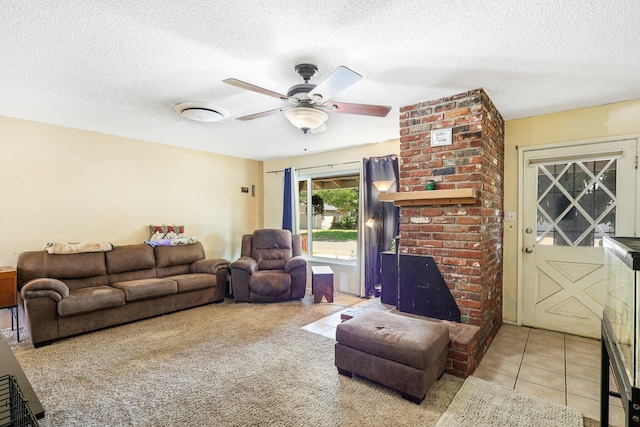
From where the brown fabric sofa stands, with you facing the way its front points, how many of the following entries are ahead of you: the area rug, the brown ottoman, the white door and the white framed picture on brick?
4

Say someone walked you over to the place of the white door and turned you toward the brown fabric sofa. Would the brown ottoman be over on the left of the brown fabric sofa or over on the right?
left

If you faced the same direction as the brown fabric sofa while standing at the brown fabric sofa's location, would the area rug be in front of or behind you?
in front

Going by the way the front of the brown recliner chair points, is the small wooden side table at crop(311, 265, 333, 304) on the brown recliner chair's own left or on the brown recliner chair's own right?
on the brown recliner chair's own left

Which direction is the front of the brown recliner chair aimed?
toward the camera

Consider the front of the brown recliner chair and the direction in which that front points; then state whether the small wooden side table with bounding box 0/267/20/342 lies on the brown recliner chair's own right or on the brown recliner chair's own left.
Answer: on the brown recliner chair's own right

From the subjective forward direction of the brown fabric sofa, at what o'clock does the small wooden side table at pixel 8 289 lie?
The small wooden side table is roughly at 4 o'clock from the brown fabric sofa.

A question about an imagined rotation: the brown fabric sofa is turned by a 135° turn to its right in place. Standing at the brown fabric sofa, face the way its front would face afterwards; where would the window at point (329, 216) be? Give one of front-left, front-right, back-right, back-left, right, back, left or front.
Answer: back

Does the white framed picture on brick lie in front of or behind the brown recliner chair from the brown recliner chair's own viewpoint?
in front

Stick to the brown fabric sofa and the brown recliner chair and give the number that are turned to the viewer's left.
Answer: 0

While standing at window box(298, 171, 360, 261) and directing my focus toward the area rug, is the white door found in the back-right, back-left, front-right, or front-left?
front-left

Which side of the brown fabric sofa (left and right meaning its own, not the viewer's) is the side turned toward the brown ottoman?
front
